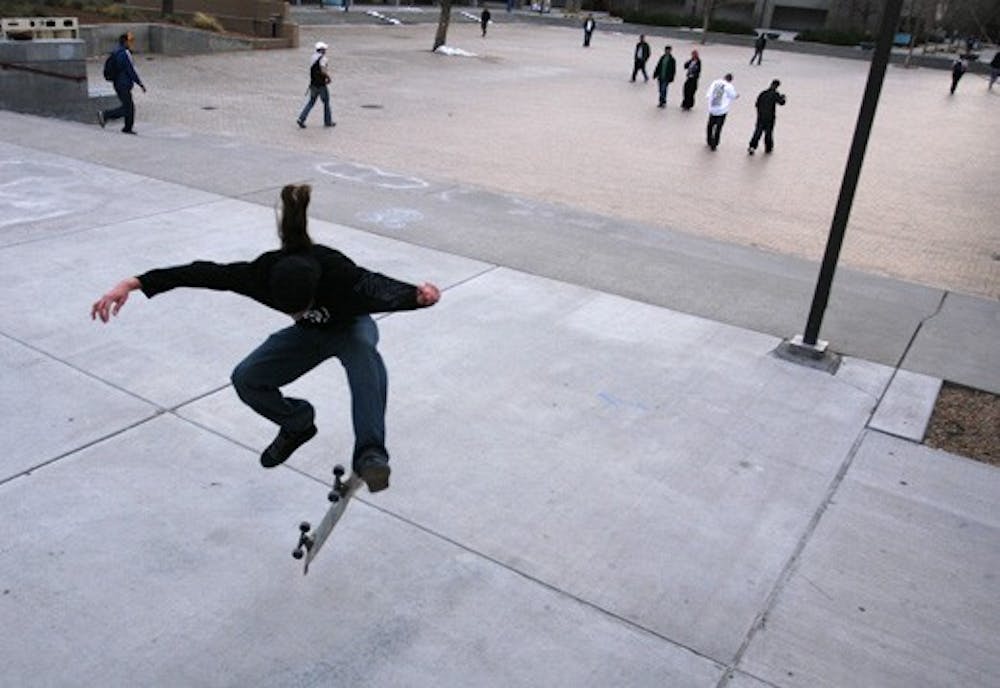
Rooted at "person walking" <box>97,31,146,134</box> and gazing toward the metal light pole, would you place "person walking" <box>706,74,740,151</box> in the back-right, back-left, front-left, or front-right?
front-left

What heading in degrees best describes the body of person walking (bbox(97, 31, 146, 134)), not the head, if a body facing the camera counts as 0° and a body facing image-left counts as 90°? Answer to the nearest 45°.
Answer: approximately 270°

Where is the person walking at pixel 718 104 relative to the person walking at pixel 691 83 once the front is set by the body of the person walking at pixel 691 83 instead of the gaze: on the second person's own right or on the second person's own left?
on the second person's own left

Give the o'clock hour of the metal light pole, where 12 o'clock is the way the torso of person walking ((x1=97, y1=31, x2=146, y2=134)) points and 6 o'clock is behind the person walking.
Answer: The metal light pole is roughly at 2 o'clock from the person walking.
